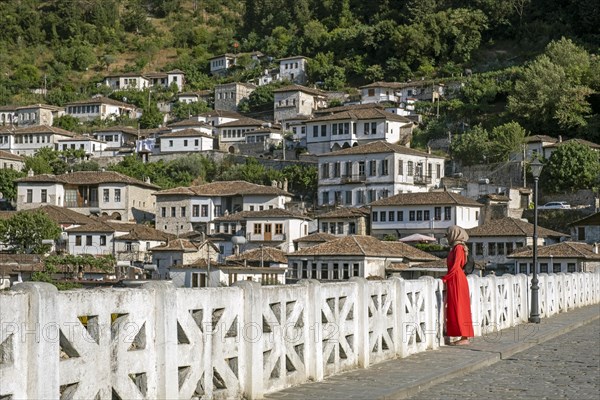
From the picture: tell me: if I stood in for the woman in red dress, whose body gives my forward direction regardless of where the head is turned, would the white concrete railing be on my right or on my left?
on my left

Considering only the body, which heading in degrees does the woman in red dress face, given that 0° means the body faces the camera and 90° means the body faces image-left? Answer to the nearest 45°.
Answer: approximately 90°
